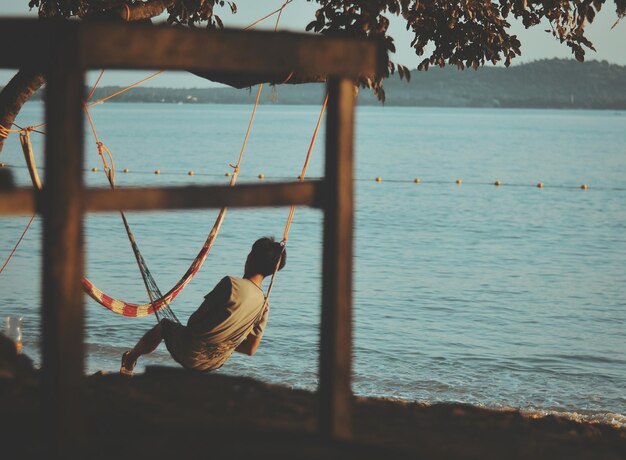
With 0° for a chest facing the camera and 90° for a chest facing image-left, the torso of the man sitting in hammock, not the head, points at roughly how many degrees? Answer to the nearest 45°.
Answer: approximately 135°

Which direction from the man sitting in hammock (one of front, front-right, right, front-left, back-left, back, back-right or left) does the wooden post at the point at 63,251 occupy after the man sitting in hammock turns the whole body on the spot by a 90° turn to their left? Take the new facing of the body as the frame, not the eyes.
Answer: front-left

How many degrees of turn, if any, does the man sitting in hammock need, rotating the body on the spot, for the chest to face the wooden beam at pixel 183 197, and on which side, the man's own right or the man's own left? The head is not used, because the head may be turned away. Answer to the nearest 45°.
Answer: approximately 135° to the man's own left

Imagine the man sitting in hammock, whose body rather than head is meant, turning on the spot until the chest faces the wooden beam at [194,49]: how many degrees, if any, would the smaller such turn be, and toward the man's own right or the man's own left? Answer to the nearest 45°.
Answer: approximately 135° to the man's own left
